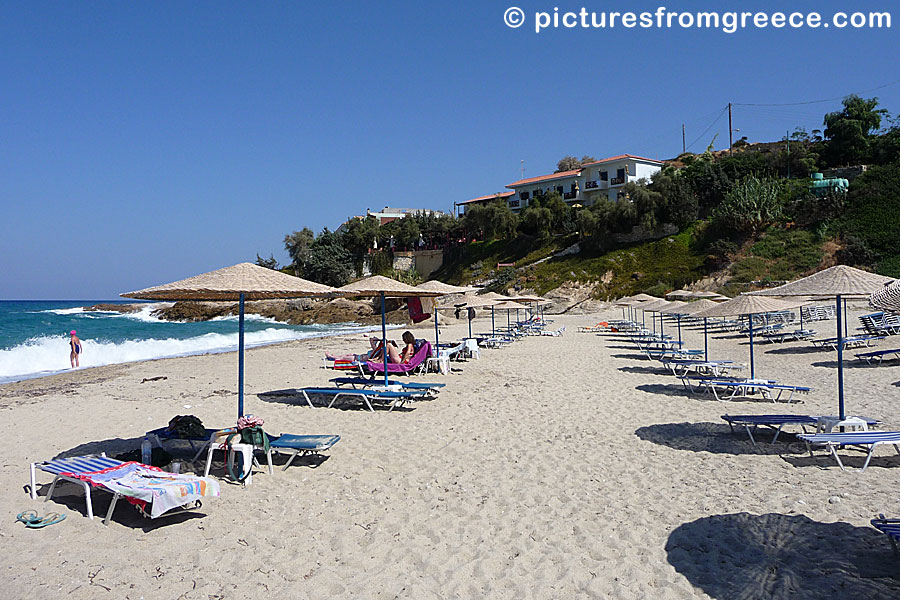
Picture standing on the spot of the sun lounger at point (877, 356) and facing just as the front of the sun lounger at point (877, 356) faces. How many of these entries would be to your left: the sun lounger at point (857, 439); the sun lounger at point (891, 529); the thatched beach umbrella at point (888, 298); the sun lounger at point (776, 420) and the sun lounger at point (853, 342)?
4

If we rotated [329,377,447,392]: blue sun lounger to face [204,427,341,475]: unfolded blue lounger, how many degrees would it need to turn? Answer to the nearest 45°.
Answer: approximately 90° to its left

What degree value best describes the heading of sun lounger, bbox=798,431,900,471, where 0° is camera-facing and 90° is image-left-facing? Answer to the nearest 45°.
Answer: approximately 90°

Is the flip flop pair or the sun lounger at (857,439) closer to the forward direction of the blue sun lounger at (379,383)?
the flip flop pair

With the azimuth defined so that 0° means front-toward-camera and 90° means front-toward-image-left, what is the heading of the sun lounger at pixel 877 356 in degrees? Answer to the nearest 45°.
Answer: approximately 90°

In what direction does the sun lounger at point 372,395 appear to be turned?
to the viewer's left

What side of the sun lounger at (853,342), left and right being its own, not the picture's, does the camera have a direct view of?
left

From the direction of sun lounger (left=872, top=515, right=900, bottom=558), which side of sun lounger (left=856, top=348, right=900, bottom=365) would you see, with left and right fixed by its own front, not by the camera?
left

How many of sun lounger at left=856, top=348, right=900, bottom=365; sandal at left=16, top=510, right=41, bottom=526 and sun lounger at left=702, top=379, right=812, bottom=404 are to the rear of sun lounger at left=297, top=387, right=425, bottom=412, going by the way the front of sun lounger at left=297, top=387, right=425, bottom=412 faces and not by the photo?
2

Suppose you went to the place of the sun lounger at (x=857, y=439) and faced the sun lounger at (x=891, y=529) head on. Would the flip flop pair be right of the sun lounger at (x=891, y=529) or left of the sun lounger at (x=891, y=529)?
right

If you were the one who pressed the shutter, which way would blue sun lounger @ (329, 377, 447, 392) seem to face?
facing to the left of the viewer

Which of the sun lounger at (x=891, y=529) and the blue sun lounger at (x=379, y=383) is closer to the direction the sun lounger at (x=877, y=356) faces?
the blue sun lounger

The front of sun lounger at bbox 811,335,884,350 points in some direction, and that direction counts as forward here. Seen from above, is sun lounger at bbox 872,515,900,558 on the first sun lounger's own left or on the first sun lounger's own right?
on the first sun lounger's own left
